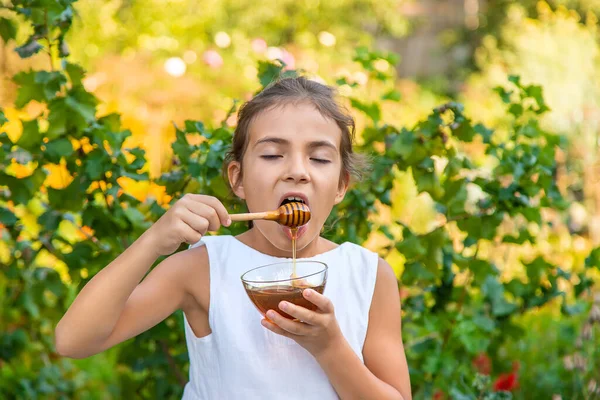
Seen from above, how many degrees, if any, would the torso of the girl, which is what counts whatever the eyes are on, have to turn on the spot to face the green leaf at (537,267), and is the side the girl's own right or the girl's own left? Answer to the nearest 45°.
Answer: approximately 135° to the girl's own left

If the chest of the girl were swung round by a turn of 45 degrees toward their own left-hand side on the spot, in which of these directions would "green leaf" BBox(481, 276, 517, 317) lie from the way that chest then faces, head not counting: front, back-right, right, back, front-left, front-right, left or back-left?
left

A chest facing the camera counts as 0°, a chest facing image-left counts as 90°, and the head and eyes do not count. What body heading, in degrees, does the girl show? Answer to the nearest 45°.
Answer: approximately 0°

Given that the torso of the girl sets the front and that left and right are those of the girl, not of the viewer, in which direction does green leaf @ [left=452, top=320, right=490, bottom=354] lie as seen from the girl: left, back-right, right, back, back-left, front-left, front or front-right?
back-left

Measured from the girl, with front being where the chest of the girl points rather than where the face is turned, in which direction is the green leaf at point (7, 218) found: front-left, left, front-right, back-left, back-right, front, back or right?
back-right

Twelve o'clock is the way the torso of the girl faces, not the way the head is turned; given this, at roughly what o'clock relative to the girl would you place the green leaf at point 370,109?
The green leaf is roughly at 7 o'clock from the girl.

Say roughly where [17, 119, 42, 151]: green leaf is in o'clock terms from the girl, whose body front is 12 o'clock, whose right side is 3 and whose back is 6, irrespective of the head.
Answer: The green leaf is roughly at 4 o'clock from the girl.

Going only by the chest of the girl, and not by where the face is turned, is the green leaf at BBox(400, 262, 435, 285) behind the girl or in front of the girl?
behind

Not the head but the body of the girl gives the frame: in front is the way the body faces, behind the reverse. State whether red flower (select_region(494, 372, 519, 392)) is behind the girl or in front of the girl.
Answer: behind

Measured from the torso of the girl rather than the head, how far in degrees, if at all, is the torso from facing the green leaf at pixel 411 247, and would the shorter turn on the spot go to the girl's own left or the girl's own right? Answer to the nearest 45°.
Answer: approximately 135° to the girl's own left

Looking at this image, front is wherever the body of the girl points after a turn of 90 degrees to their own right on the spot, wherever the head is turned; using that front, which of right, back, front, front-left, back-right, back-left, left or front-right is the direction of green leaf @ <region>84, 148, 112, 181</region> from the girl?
front-right
